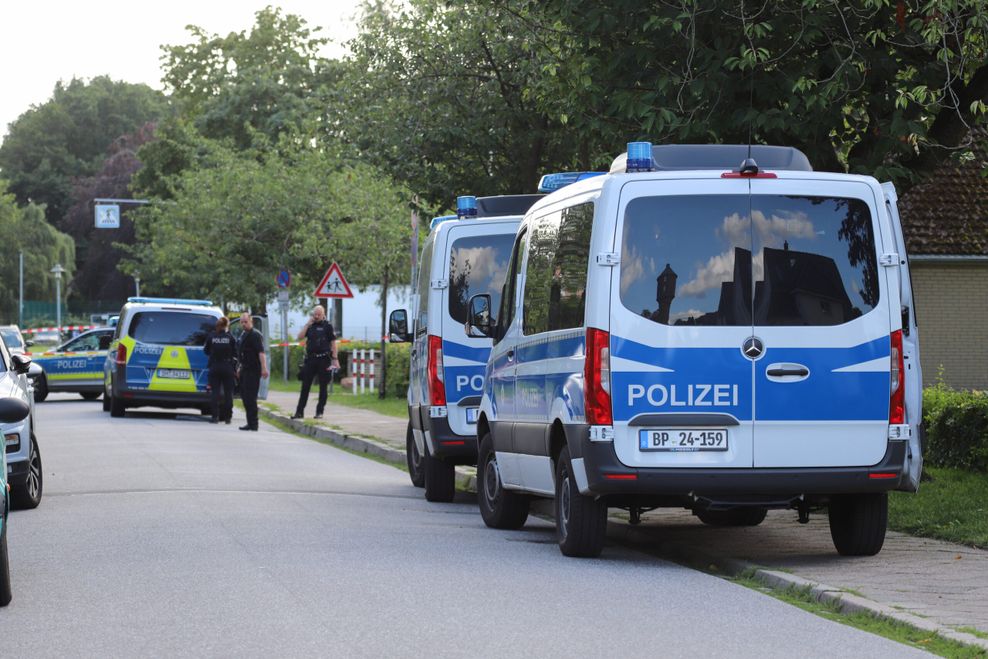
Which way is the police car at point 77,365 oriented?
to the viewer's left

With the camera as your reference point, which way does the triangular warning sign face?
facing the viewer

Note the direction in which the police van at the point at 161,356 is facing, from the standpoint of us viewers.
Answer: facing away from the viewer

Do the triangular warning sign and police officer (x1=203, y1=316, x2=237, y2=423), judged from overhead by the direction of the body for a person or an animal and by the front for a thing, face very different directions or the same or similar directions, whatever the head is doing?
very different directions

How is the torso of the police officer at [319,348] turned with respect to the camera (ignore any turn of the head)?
toward the camera

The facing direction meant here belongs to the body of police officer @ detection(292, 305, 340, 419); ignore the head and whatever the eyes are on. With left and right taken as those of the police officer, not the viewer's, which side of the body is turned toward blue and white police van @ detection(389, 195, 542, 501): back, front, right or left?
front

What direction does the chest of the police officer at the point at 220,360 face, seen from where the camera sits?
away from the camera

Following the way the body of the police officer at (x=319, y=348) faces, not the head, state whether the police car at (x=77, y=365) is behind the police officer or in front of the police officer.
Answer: behind

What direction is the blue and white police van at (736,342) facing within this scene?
away from the camera

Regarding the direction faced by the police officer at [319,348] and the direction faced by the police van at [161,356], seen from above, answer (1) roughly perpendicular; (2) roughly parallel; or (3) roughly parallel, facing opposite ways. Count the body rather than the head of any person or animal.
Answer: roughly parallel, facing opposite ways
